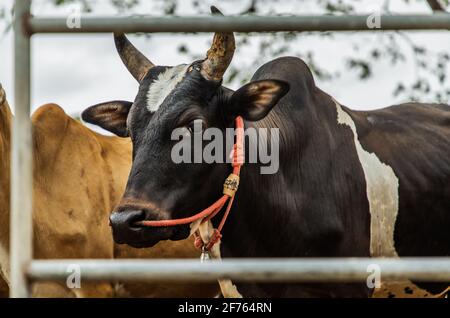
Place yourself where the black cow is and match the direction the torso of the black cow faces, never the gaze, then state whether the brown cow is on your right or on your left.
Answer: on your right

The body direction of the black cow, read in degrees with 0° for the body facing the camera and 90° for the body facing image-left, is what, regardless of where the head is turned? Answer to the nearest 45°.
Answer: approximately 45°
